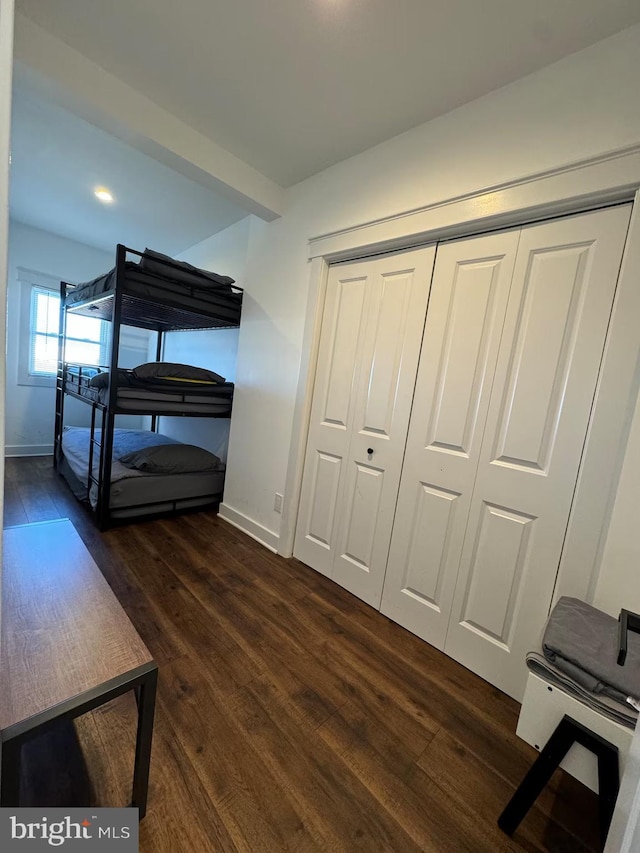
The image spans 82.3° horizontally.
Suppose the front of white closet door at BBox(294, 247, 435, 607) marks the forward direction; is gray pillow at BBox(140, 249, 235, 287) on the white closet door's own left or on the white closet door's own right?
on the white closet door's own right

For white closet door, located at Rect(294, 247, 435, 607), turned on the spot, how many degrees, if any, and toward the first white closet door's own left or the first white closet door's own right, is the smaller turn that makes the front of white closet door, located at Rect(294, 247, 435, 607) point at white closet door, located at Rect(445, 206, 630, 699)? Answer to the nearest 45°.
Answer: approximately 90° to the first white closet door's own left

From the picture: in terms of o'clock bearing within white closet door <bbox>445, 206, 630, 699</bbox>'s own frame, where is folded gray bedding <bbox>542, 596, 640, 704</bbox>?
The folded gray bedding is roughly at 10 o'clock from the white closet door.

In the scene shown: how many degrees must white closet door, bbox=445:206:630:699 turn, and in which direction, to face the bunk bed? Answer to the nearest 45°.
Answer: approximately 45° to its right

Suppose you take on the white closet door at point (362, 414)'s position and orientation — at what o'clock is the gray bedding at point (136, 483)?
The gray bedding is roughly at 2 o'clock from the white closet door.

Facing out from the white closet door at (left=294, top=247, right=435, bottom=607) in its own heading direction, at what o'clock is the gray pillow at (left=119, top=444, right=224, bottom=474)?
The gray pillow is roughly at 2 o'clock from the white closet door.

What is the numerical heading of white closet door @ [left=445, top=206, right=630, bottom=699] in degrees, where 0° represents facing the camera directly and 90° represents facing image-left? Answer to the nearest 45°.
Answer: approximately 45°

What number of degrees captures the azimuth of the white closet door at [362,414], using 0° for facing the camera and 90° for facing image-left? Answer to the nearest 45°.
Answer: approximately 45°

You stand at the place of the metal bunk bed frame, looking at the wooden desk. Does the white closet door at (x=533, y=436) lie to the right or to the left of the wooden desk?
left
